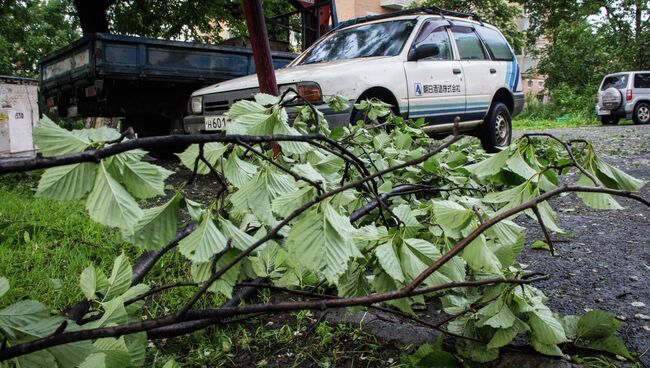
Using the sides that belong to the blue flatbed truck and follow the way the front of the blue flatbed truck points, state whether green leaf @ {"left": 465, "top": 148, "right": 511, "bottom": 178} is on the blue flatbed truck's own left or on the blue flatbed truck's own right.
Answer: on the blue flatbed truck's own right

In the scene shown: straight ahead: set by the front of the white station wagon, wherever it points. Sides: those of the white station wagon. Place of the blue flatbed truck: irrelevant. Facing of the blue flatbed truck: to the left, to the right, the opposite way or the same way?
the opposite way

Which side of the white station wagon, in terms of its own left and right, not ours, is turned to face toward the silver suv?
back

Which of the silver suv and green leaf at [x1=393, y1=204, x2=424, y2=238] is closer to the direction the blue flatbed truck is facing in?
the silver suv

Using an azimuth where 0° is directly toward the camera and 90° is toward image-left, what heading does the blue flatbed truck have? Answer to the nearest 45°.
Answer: approximately 225°

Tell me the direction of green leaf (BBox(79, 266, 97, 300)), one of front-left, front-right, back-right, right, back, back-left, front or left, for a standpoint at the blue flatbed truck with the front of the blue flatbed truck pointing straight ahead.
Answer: back-right

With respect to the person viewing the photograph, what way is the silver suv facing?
facing away from the viewer and to the right of the viewer
